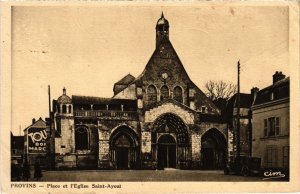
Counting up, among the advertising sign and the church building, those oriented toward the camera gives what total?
2

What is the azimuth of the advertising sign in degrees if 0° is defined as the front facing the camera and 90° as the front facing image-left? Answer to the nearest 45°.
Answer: approximately 0°
